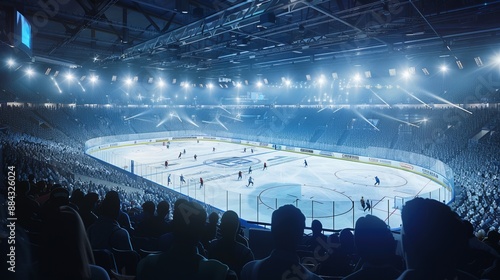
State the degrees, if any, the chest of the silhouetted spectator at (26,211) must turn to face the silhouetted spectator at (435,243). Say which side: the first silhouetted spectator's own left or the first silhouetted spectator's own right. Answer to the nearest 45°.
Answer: approximately 135° to the first silhouetted spectator's own right

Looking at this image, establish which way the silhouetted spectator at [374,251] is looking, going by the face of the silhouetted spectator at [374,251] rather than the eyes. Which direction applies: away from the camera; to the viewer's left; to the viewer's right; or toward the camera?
away from the camera

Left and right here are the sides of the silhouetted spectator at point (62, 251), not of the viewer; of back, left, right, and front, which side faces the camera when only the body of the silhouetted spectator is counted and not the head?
back

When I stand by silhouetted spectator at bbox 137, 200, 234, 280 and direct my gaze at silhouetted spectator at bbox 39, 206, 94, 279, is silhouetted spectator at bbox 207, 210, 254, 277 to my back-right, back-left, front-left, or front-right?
back-right

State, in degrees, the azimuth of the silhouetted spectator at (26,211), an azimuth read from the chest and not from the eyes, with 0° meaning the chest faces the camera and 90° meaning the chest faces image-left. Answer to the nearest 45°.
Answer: approximately 225°

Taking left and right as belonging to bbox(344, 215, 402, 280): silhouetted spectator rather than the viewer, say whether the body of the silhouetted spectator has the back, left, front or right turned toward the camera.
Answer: back

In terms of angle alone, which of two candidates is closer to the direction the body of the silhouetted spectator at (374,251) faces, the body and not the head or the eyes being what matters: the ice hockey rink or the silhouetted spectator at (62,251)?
the ice hockey rink

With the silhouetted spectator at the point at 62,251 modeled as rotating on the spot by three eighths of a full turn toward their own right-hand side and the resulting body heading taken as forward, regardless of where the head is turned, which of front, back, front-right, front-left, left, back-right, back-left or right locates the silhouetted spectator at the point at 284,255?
front-left

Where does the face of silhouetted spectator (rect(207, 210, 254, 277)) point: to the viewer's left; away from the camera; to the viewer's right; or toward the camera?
away from the camera

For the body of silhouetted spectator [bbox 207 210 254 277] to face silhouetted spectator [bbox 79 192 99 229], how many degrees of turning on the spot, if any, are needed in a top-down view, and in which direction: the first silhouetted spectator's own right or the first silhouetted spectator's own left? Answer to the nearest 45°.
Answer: approximately 45° to the first silhouetted spectator's own left

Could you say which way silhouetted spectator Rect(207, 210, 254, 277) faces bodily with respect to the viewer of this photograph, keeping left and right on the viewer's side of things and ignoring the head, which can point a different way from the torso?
facing away from the viewer

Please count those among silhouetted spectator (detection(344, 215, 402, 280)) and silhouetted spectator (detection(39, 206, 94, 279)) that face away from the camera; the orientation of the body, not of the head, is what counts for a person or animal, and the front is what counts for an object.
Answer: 2
